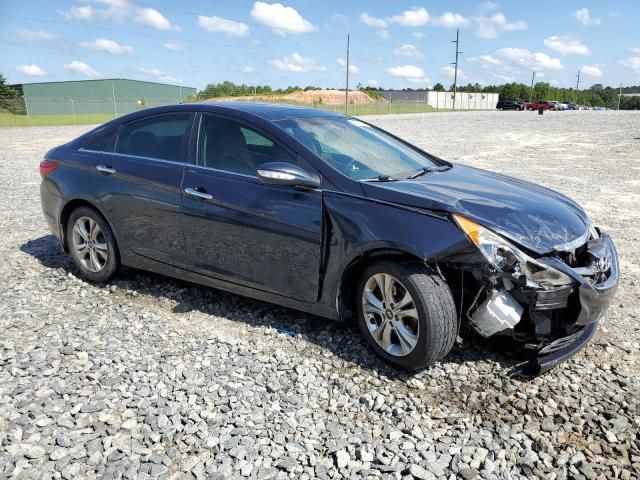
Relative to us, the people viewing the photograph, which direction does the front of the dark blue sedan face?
facing the viewer and to the right of the viewer
